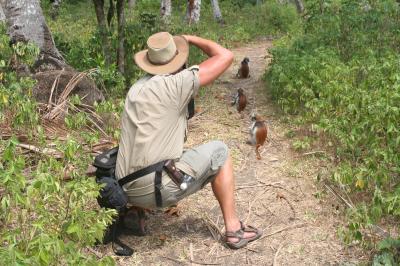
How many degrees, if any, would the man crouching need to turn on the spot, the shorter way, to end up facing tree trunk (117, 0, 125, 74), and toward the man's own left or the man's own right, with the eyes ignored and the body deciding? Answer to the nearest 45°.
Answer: approximately 45° to the man's own left

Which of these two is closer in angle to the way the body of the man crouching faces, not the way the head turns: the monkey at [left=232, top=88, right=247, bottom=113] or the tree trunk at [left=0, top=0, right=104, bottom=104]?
the monkey

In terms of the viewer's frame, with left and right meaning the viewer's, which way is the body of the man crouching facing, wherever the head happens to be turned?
facing away from the viewer and to the right of the viewer

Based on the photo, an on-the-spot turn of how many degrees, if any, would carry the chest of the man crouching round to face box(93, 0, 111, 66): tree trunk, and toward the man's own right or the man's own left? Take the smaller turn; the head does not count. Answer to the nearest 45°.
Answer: approximately 45° to the man's own left

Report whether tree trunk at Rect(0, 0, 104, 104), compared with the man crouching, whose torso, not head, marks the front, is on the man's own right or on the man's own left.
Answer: on the man's own left

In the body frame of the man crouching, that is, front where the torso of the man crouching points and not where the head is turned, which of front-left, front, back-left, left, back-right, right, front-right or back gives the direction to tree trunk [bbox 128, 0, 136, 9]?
front-left

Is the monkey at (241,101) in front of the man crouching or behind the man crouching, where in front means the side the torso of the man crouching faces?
in front

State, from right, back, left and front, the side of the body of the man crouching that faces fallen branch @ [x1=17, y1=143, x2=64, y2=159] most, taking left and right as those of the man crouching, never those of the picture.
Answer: left

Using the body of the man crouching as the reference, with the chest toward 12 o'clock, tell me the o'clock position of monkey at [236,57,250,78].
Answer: The monkey is roughly at 11 o'clock from the man crouching.

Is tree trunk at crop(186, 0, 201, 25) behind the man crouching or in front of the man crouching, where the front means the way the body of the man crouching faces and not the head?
in front

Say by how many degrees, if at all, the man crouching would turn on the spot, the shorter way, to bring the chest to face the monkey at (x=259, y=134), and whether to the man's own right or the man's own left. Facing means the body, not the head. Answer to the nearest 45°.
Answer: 0° — they already face it

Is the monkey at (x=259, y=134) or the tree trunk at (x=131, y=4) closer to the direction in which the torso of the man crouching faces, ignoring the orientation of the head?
the monkey

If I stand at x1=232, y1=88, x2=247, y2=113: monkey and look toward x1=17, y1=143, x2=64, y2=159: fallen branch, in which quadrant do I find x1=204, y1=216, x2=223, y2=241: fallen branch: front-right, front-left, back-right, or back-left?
front-left

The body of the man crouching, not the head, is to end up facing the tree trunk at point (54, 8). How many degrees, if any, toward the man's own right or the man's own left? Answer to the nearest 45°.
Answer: approximately 45° to the man's own left
